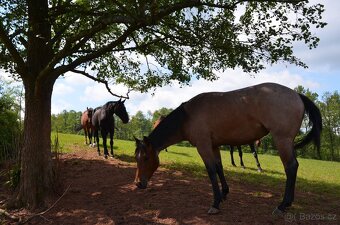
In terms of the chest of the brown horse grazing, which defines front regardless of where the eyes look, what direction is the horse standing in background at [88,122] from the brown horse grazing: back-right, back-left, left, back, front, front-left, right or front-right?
front-right

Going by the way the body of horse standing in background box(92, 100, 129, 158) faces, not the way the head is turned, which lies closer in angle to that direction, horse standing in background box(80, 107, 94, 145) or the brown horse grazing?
the brown horse grazing

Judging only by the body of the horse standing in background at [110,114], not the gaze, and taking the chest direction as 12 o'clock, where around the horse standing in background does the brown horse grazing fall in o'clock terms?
The brown horse grazing is roughly at 1 o'clock from the horse standing in background.

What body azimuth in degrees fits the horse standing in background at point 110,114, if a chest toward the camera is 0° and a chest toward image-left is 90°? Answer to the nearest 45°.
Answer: approximately 315°

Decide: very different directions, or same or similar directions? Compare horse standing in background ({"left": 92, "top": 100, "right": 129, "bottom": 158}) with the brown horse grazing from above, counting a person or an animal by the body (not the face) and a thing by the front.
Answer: very different directions

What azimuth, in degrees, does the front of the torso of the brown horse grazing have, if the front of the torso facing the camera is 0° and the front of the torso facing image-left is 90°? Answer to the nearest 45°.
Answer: approximately 90°

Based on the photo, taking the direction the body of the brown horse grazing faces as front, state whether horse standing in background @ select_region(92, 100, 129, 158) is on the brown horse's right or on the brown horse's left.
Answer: on the brown horse's right

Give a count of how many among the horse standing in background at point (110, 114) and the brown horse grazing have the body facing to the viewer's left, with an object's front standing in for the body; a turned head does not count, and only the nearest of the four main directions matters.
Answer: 1

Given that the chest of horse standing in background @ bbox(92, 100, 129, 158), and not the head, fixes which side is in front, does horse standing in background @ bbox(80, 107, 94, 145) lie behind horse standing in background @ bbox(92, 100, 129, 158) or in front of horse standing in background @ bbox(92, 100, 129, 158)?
behind
